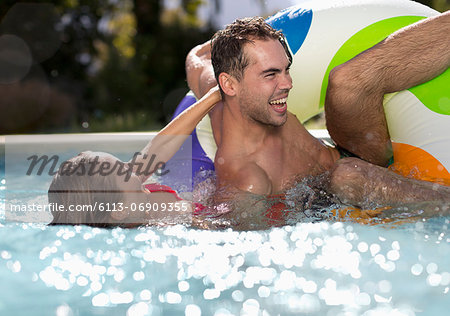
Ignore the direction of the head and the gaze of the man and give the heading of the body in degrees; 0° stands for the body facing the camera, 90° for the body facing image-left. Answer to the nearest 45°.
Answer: approximately 315°

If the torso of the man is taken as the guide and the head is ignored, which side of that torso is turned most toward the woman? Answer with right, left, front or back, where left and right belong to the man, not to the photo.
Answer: right
